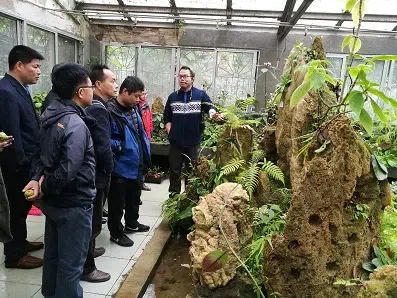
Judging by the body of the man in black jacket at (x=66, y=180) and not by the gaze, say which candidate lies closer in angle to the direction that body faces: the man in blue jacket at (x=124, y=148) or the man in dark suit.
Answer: the man in blue jacket

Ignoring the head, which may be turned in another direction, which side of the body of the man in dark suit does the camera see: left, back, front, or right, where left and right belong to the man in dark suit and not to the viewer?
right

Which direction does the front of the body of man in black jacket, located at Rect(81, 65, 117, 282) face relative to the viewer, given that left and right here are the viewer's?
facing to the right of the viewer

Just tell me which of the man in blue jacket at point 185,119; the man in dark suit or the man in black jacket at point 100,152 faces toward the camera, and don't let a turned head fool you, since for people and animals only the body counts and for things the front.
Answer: the man in blue jacket

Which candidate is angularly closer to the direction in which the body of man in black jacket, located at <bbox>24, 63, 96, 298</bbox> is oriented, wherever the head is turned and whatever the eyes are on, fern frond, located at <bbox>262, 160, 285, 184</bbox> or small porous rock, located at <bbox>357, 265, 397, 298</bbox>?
the fern frond

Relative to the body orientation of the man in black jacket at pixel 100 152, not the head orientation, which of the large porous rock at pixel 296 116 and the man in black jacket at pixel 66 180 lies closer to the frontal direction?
the large porous rock

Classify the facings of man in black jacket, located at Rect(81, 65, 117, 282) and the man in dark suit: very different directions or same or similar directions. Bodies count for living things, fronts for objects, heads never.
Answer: same or similar directions

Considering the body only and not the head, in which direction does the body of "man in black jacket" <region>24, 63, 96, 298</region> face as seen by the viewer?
to the viewer's right

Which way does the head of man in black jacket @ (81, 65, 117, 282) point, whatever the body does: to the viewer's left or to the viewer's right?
to the viewer's right

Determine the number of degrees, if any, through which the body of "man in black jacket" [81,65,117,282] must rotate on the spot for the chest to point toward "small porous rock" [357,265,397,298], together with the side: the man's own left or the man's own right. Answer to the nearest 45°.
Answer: approximately 45° to the man's own right

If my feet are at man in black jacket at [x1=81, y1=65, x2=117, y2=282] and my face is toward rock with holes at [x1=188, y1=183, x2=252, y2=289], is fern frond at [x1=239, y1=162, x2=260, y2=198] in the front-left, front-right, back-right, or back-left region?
front-left

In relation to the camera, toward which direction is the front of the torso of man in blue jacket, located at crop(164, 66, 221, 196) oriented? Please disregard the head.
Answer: toward the camera

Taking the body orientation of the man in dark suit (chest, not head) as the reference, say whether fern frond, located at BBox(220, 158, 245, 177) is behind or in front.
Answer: in front

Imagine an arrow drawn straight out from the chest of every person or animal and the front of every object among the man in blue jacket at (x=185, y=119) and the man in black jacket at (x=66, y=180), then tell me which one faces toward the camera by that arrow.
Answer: the man in blue jacket

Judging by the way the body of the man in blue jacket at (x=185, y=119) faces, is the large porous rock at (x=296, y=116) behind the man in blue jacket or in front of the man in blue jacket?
in front

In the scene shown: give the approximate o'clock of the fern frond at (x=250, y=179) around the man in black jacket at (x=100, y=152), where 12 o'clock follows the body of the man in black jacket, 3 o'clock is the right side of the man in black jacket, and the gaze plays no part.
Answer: The fern frond is roughly at 12 o'clock from the man in black jacket.

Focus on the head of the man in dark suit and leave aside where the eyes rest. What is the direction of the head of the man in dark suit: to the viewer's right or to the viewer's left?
to the viewer's right

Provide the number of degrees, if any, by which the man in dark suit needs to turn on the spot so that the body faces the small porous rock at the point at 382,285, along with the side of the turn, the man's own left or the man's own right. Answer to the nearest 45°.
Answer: approximately 45° to the man's own right

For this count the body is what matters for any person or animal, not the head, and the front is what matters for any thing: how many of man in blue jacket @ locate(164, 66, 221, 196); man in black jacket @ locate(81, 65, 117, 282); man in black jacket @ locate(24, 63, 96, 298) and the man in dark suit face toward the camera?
1
